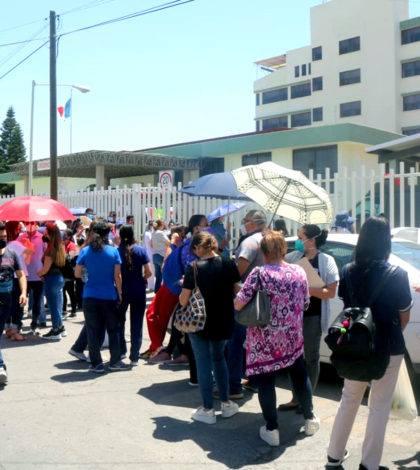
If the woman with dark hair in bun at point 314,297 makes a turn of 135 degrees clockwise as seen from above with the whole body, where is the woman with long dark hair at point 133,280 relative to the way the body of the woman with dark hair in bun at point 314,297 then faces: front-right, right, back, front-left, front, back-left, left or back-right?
left

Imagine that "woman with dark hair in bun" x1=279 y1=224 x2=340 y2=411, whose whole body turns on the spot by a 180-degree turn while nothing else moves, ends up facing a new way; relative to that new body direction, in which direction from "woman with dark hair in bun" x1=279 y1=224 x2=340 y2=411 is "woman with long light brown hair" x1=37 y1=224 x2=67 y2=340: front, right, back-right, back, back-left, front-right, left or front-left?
back-left

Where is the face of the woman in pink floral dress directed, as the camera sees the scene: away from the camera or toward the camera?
away from the camera

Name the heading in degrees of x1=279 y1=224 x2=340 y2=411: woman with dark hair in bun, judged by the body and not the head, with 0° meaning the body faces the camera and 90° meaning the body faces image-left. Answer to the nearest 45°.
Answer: approximately 90°

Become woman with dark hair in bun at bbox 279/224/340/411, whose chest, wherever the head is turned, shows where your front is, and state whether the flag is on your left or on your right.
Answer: on your right

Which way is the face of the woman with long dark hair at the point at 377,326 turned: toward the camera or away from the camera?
away from the camera

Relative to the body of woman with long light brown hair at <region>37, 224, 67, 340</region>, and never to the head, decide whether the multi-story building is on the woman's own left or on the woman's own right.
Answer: on the woman's own right

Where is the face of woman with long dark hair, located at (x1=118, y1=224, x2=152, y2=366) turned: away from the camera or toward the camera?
away from the camera
